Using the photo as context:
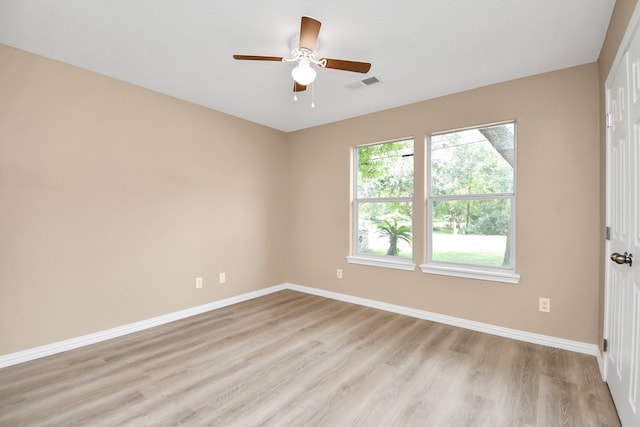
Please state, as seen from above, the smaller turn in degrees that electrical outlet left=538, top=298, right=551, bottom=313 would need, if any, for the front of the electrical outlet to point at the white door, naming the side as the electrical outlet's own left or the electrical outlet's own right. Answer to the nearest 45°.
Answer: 0° — it already faces it

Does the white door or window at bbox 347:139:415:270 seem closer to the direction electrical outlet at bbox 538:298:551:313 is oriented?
the white door

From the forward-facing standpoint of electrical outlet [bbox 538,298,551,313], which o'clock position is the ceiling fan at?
The ceiling fan is roughly at 1 o'clock from the electrical outlet.

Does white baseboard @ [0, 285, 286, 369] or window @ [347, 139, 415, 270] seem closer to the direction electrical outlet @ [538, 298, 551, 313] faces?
the white baseboard

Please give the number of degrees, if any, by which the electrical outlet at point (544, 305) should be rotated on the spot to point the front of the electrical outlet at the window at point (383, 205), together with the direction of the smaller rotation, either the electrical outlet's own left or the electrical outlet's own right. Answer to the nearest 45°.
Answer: approximately 90° to the electrical outlet's own right

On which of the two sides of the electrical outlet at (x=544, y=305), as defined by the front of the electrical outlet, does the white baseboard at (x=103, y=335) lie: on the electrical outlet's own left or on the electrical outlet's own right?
on the electrical outlet's own right

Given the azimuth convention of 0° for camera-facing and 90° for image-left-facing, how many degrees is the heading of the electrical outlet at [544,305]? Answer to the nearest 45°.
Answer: approximately 0°
